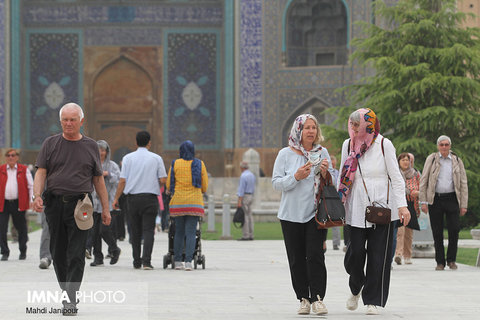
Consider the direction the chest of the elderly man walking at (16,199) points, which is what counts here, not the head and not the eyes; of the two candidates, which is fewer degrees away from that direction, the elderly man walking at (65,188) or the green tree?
the elderly man walking

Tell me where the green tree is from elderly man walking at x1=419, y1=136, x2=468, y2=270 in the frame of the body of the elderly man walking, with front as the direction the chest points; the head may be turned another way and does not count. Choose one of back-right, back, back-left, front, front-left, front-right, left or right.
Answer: back

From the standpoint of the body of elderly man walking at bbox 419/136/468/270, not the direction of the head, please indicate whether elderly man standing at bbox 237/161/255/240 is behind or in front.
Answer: behind

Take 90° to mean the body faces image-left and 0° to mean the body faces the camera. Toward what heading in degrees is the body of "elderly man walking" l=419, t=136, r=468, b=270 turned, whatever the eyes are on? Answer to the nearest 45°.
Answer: approximately 0°

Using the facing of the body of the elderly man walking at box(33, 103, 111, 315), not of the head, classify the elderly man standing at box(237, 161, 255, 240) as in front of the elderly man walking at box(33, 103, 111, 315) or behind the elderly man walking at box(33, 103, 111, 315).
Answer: behind

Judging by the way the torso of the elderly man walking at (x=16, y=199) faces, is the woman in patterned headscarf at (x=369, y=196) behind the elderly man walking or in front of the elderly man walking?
in front

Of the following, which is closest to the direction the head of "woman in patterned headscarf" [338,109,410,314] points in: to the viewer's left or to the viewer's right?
to the viewer's left

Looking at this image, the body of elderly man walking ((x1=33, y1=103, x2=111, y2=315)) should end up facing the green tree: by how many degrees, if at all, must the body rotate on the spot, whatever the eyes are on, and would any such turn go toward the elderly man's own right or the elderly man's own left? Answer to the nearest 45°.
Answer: approximately 135° to the elderly man's own left

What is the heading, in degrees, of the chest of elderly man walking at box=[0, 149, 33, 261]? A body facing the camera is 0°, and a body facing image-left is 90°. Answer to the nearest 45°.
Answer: approximately 0°

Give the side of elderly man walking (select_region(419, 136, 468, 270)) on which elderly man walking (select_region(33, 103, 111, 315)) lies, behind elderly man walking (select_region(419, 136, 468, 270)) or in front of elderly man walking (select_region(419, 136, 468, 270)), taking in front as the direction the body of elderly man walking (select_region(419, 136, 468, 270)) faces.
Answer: in front

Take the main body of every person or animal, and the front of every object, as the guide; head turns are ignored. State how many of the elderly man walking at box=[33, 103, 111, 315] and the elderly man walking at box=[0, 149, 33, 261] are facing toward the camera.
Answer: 2
